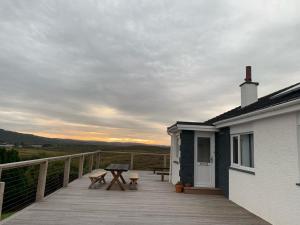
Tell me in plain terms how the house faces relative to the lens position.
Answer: facing the viewer and to the left of the viewer
